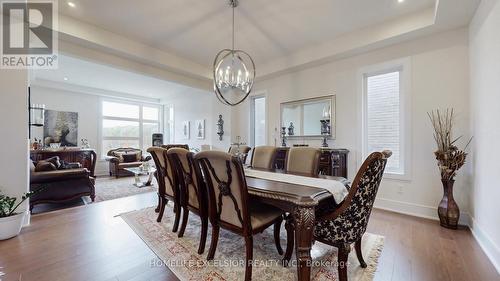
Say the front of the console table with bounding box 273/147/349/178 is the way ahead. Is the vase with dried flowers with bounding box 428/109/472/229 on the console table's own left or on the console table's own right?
on the console table's own left

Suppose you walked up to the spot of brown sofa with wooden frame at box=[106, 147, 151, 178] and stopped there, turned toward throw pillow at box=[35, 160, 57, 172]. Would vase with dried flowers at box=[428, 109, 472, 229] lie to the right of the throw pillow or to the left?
left

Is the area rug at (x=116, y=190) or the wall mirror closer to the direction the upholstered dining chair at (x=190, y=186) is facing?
the wall mirror

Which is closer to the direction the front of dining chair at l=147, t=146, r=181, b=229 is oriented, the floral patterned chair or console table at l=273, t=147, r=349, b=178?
the console table

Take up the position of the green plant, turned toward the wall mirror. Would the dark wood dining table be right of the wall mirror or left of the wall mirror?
right

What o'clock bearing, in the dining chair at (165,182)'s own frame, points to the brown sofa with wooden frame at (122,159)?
The brown sofa with wooden frame is roughly at 10 o'clock from the dining chair.

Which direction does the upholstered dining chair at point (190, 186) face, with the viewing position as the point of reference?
facing away from the viewer and to the right of the viewer

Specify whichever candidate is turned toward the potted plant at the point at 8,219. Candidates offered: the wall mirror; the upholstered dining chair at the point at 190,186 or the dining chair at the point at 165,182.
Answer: the wall mirror

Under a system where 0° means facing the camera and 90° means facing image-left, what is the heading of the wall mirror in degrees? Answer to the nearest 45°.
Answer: approximately 45°

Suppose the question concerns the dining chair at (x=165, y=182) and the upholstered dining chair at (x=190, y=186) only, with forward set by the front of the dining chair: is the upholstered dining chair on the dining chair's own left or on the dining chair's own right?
on the dining chair's own right

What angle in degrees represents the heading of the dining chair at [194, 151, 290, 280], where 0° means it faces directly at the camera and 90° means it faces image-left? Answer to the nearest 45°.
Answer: approximately 225°
